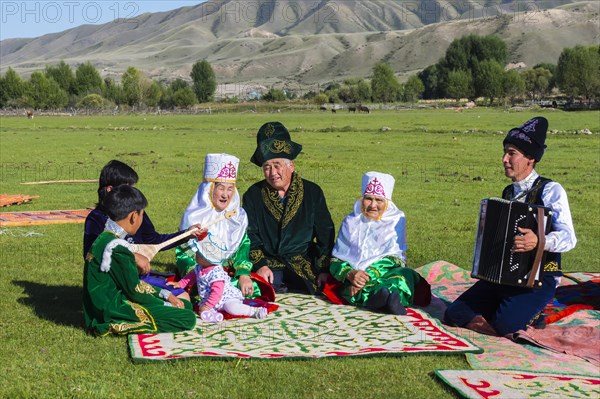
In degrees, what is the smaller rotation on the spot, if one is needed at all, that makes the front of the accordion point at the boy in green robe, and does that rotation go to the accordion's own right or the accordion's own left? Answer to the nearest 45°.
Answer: approximately 45° to the accordion's own right

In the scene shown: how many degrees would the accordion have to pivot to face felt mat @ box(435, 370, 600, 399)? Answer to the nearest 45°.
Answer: approximately 45° to its left

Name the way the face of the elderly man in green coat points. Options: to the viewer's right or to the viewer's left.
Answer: to the viewer's left

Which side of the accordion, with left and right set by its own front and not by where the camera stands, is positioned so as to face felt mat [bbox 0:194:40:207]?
right

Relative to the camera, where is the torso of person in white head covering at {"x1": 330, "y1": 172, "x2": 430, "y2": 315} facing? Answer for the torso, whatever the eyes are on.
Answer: toward the camera

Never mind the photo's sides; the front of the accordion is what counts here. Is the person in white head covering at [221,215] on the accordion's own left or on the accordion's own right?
on the accordion's own right

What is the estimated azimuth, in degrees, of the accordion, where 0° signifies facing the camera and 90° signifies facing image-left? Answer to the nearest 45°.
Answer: approximately 45°

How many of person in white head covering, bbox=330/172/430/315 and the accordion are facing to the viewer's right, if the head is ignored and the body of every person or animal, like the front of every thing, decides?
0

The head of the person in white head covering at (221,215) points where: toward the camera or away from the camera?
toward the camera
